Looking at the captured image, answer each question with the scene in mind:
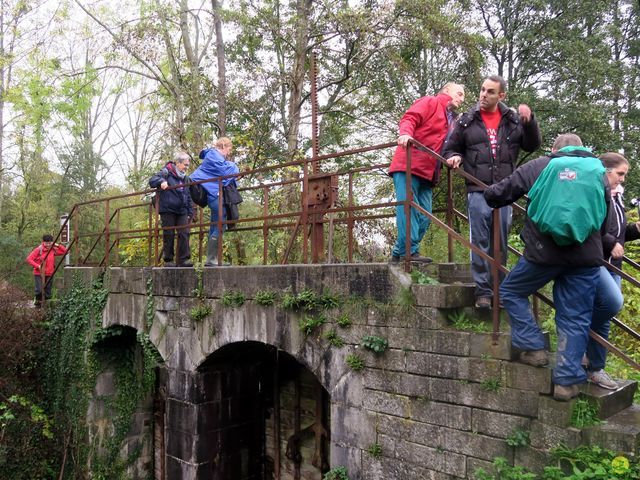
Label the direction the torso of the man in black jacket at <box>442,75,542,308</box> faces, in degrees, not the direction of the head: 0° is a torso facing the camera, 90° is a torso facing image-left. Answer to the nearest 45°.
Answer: approximately 0°

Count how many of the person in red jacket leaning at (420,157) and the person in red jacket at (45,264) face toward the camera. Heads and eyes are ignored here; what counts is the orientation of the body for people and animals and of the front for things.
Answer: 1

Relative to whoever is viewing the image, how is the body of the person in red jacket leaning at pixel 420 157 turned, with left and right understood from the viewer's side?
facing to the right of the viewer

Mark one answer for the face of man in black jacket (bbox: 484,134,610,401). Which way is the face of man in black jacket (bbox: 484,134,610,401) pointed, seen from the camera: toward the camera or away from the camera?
away from the camera

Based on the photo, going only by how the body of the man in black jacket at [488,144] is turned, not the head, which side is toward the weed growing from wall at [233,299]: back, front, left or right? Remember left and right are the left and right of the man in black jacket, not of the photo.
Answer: right
